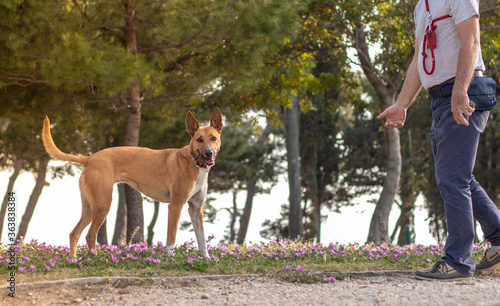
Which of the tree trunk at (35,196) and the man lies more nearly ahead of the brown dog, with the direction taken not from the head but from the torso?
the man

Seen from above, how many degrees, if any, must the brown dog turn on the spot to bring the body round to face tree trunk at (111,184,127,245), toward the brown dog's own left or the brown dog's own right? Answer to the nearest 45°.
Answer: approximately 90° to the brown dog's own left

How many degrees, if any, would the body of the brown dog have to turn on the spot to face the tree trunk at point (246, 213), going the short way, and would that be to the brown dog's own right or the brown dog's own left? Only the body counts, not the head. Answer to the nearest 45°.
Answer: approximately 90° to the brown dog's own left

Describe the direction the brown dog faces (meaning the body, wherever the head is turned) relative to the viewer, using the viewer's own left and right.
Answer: facing to the right of the viewer

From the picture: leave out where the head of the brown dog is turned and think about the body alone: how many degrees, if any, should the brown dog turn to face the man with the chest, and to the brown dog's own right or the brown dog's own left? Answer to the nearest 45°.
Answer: approximately 45° to the brown dog's own right

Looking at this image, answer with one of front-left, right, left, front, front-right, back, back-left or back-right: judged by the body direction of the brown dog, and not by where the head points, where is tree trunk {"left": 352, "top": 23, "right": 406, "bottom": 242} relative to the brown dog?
front-left

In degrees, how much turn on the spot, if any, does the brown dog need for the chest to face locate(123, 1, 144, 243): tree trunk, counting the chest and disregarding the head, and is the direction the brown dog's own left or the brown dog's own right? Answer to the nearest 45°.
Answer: approximately 90° to the brown dog's own left

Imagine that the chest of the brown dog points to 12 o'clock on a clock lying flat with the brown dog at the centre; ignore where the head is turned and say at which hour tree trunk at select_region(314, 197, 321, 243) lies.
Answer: The tree trunk is roughly at 10 o'clock from the brown dog.

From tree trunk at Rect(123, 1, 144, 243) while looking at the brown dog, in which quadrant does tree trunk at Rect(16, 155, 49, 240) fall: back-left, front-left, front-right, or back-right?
back-right
